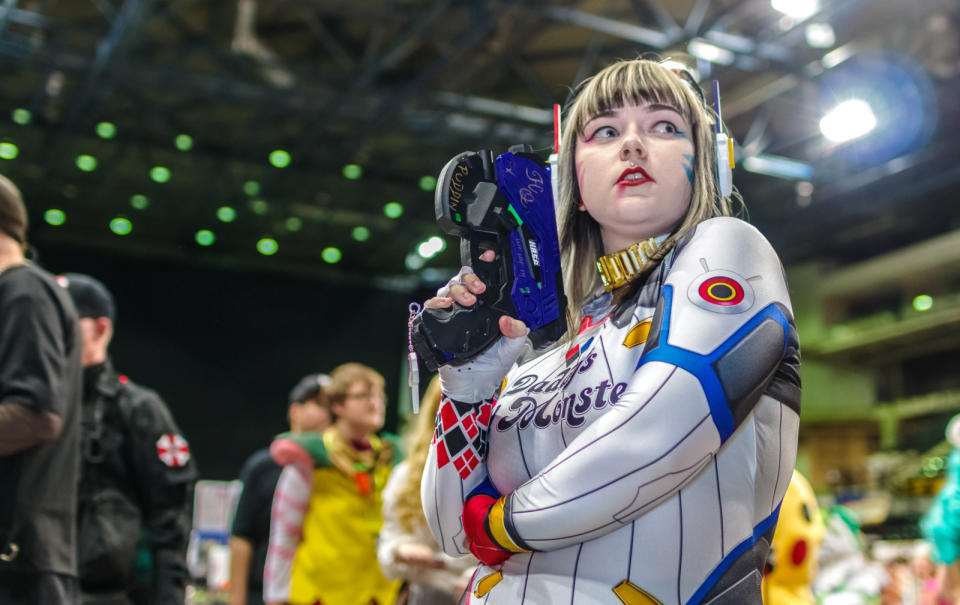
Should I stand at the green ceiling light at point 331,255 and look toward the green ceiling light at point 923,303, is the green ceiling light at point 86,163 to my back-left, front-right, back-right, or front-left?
back-right

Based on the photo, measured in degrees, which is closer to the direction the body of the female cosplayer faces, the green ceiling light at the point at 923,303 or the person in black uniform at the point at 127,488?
the person in black uniform

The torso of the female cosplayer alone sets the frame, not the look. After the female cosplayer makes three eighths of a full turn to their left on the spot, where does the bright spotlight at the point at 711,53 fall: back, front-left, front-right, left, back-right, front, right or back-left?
left

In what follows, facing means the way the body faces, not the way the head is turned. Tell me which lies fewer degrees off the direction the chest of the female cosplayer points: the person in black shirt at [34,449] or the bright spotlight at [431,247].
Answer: the person in black shirt

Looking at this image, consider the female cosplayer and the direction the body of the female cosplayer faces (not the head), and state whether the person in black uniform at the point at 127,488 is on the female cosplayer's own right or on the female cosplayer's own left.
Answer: on the female cosplayer's own right

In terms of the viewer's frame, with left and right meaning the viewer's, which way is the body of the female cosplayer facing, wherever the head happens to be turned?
facing the viewer and to the left of the viewer

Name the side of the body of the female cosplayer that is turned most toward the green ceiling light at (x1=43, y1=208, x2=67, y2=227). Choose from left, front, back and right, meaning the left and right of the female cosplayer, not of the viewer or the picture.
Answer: right

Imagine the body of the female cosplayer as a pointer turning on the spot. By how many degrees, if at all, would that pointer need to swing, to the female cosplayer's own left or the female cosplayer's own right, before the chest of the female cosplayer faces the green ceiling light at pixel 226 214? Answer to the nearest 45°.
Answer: approximately 90° to the female cosplayer's own right

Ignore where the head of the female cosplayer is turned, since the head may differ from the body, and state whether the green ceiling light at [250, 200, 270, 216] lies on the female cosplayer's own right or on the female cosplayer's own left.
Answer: on the female cosplayer's own right

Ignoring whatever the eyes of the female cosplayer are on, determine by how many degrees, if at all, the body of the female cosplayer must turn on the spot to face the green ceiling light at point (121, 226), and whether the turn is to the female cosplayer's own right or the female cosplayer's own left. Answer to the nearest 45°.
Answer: approximately 90° to the female cosplayer's own right

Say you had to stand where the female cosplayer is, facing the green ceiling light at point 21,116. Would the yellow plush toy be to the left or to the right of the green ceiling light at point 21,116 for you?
right

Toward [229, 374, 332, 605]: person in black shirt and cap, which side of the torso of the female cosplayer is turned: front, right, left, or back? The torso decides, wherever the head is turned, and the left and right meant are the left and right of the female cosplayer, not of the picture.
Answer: right

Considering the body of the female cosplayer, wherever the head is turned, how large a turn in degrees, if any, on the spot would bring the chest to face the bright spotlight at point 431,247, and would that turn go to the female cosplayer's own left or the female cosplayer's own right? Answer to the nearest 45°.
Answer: approximately 135° to the female cosplayer's own right
